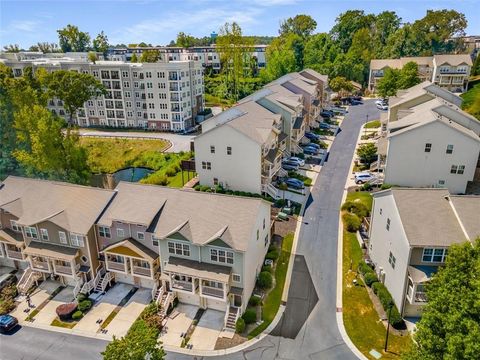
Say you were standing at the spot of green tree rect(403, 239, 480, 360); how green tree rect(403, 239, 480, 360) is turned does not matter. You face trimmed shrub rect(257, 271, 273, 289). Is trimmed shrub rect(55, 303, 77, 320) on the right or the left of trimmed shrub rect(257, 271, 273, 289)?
left

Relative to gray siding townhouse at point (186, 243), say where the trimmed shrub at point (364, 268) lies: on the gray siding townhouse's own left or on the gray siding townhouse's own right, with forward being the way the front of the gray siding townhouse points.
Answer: on the gray siding townhouse's own left

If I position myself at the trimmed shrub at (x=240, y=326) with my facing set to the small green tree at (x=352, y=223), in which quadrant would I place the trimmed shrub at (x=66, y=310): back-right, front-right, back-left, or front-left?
back-left

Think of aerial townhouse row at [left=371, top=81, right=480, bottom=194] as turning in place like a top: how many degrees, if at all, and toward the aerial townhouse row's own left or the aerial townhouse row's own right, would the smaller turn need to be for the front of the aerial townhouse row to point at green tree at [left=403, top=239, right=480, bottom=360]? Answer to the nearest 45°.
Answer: approximately 90° to the aerial townhouse row's own left

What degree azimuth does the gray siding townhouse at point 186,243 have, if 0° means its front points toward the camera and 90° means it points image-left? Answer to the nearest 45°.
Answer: approximately 45°

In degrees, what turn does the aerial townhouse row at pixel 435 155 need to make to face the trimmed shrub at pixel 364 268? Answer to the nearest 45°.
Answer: approximately 90° to its left

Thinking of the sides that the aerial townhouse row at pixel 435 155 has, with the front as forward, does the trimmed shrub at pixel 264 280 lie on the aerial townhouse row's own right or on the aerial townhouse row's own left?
on the aerial townhouse row's own left

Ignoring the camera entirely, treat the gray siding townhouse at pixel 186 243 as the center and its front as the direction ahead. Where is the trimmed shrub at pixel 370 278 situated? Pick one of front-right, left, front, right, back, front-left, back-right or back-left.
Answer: back-left

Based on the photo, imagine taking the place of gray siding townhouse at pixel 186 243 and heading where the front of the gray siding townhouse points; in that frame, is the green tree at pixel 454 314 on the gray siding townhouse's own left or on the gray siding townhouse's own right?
on the gray siding townhouse's own left

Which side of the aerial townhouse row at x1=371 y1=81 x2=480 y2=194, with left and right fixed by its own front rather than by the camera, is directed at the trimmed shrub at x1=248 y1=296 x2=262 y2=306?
left

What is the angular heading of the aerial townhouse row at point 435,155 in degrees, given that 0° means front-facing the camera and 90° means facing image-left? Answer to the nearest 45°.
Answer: approximately 90°

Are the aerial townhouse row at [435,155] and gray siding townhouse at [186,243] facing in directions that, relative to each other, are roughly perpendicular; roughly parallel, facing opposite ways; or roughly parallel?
roughly perpendicular
